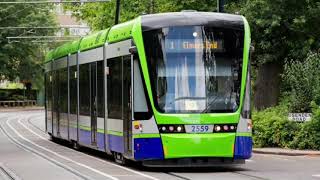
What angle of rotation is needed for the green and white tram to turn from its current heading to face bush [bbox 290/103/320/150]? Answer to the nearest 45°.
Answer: approximately 90° to its left

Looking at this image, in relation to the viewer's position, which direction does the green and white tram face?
facing the viewer and to the right of the viewer
